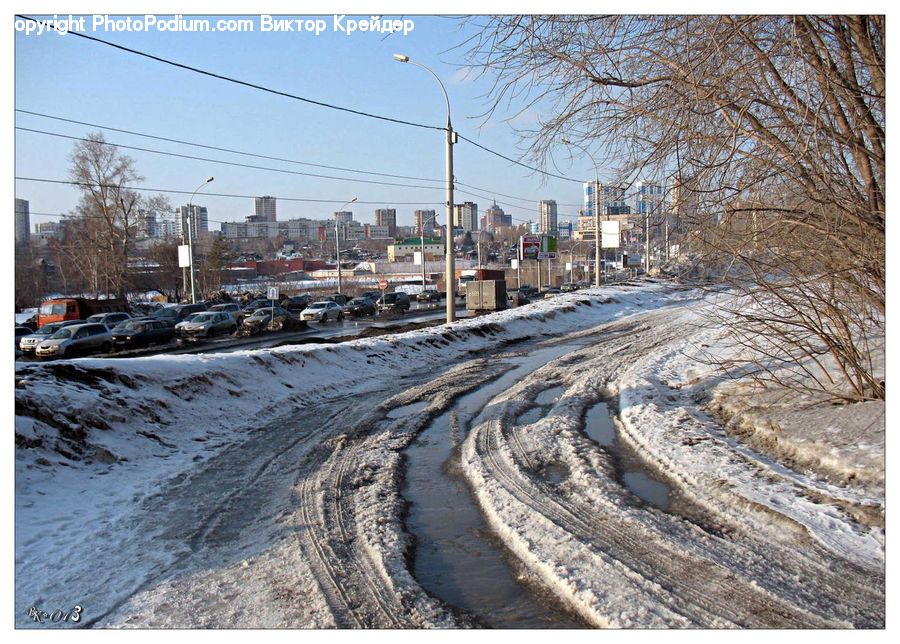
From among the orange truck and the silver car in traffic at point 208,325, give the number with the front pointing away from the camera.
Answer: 0

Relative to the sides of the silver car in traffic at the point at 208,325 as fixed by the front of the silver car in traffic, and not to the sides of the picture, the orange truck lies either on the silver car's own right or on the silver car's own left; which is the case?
on the silver car's own right

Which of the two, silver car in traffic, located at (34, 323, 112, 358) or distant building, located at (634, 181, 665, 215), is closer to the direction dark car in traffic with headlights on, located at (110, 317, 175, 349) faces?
the silver car in traffic

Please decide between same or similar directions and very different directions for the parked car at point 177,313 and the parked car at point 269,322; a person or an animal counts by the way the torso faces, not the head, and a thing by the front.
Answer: same or similar directions

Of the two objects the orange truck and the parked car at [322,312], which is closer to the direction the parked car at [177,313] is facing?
the orange truck

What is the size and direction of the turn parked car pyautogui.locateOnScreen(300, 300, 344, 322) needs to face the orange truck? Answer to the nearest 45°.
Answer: approximately 45° to its right

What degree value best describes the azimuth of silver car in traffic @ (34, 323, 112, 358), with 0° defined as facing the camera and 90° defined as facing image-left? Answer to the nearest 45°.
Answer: approximately 45°

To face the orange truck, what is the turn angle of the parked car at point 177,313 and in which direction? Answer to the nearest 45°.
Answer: approximately 45° to its right

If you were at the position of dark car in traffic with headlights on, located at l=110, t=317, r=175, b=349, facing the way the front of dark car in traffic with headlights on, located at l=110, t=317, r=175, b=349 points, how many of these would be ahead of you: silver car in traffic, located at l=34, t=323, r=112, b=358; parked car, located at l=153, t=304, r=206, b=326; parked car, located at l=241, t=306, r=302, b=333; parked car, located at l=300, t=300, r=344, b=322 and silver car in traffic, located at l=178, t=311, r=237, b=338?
1

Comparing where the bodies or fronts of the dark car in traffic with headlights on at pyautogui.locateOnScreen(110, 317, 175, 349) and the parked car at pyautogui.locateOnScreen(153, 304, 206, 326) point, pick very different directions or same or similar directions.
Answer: same or similar directions

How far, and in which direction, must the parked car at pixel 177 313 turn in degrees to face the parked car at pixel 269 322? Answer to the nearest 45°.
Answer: approximately 90° to its left

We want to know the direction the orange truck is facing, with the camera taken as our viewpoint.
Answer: facing the viewer and to the left of the viewer
